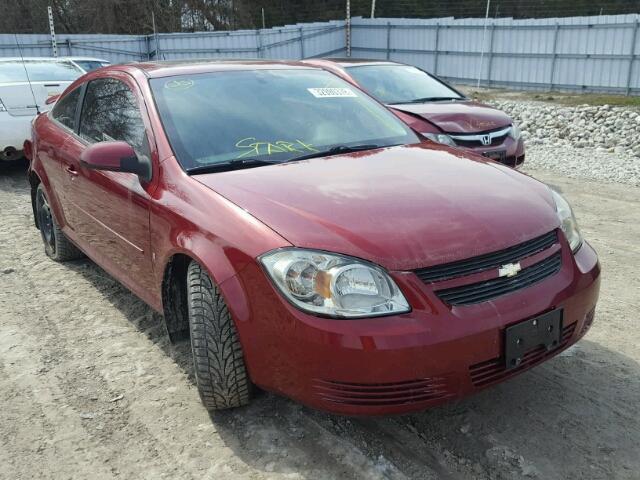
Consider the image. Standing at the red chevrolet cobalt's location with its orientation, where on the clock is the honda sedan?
The honda sedan is roughly at 8 o'clock from the red chevrolet cobalt.

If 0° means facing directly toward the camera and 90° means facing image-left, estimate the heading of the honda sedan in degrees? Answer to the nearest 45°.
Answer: approximately 315°

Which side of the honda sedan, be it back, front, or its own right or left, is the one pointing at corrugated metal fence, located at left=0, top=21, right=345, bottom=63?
back

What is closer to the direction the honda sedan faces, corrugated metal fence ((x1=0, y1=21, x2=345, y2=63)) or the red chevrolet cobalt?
the red chevrolet cobalt

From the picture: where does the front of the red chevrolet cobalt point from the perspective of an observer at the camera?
facing the viewer and to the right of the viewer

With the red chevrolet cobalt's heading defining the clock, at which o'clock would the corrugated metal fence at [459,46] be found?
The corrugated metal fence is roughly at 8 o'clock from the red chevrolet cobalt.

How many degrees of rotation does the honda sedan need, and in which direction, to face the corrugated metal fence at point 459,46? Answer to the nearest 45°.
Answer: approximately 135° to its left

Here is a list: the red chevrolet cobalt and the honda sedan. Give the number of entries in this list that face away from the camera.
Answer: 0

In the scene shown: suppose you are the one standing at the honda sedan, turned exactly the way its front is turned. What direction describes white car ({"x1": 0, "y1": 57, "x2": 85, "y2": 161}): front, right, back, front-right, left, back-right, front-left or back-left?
back-right
